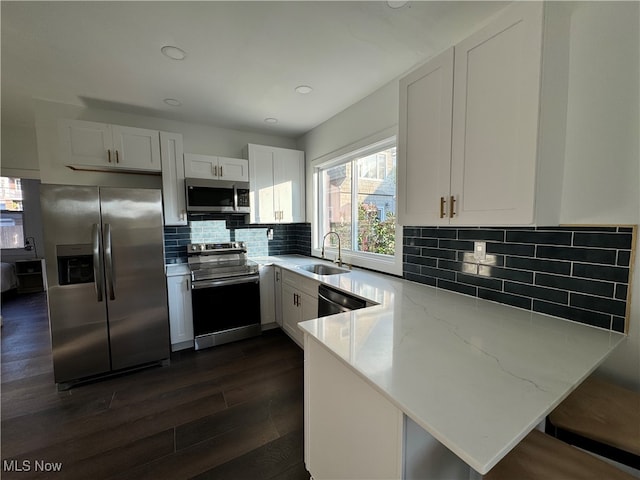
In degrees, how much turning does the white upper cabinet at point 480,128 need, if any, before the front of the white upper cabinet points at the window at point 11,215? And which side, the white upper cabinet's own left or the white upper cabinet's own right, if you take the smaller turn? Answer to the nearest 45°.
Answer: approximately 45° to the white upper cabinet's own right

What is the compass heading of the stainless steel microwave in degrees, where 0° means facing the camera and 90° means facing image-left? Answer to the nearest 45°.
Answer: approximately 0°

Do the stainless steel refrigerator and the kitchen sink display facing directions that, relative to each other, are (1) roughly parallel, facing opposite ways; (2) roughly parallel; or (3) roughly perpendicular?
roughly perpendicular

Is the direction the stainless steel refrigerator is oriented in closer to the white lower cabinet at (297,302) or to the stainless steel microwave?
the white lower cabinet

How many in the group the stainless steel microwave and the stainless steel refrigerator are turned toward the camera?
2

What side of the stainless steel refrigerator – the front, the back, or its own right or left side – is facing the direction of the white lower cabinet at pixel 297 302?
left

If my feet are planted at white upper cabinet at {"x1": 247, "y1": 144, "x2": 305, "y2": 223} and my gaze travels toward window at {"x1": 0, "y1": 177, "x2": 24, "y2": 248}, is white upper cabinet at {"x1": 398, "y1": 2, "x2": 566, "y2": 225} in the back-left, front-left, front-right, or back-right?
back-left

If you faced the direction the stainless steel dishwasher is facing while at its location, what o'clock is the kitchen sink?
The kitchen sink is roughly at 4 o'clock from the stainless steel dishwasher.

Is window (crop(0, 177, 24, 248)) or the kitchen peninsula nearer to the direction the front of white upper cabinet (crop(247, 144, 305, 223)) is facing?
the kitchen peninsula

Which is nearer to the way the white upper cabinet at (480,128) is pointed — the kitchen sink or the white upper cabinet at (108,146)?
the white upper cabinet

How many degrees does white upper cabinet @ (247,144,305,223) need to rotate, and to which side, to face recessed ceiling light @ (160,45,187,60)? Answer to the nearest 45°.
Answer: approximately 45° to its right
